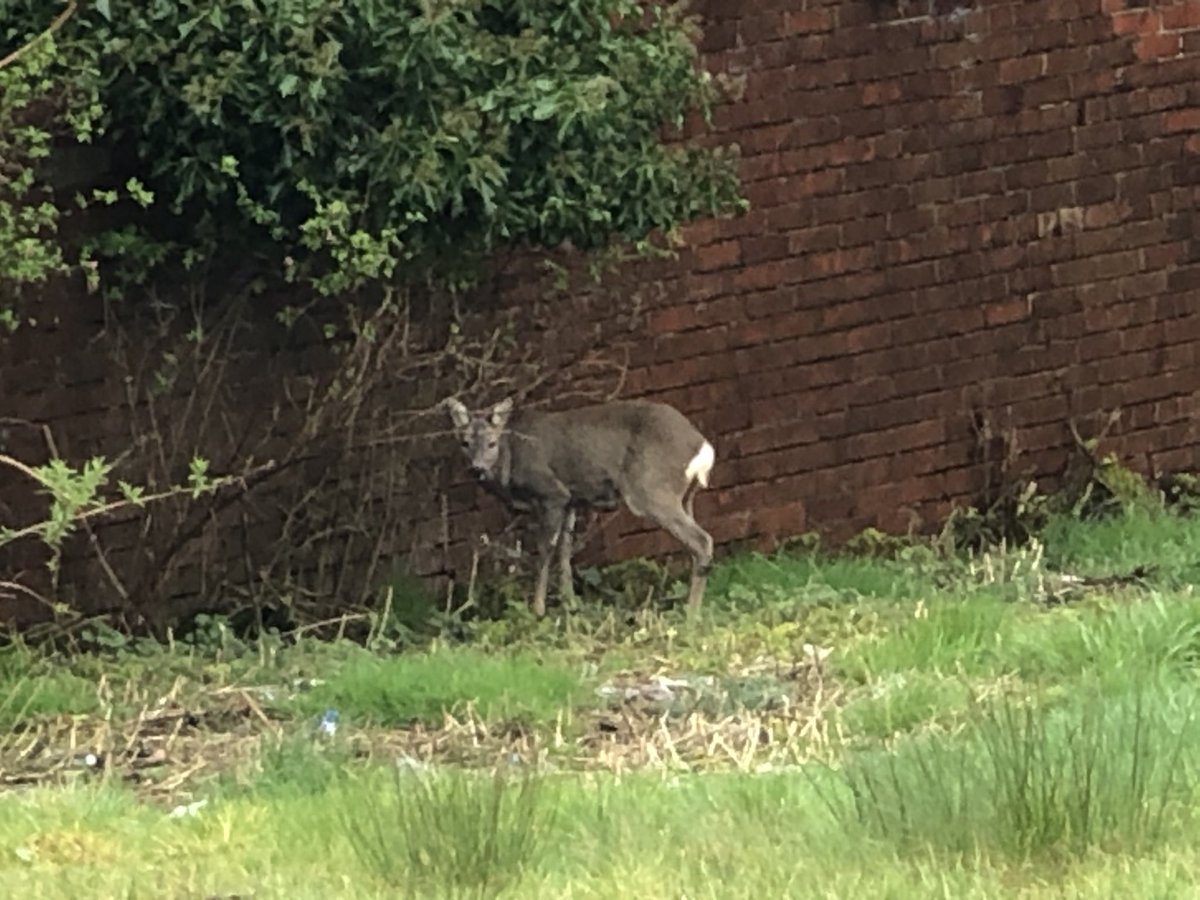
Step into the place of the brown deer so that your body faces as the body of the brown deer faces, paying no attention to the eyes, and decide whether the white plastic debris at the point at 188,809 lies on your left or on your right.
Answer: on your left

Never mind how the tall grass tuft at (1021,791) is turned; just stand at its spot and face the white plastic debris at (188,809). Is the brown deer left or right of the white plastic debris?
right

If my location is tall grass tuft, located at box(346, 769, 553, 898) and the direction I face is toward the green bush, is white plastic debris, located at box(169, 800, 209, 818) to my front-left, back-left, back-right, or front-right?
front-left

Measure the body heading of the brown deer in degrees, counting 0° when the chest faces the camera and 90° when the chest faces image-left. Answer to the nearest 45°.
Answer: approximately 90°

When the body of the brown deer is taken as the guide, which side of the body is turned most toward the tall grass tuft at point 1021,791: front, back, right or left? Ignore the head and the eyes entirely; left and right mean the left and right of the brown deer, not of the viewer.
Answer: left

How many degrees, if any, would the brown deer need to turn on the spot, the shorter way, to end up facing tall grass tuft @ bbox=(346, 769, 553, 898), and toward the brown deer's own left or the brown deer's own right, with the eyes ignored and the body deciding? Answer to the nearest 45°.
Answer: approximately 90° to the brown deer's own left

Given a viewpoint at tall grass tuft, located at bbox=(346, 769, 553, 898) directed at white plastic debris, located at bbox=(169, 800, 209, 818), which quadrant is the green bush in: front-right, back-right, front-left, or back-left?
front-right
